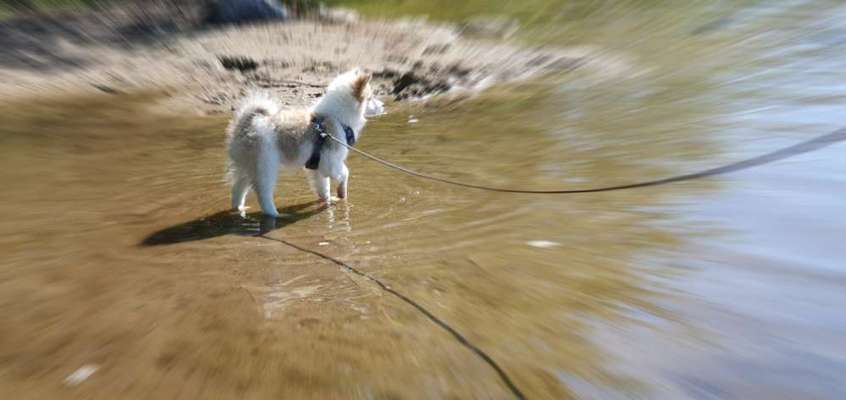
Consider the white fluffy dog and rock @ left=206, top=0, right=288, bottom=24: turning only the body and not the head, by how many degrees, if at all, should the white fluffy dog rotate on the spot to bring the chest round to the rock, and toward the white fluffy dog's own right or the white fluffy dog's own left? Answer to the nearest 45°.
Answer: approximately 45° to the white fluffy dog's own left

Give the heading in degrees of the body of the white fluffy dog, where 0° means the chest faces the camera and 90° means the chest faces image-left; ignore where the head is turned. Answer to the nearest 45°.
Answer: approximately 225°
